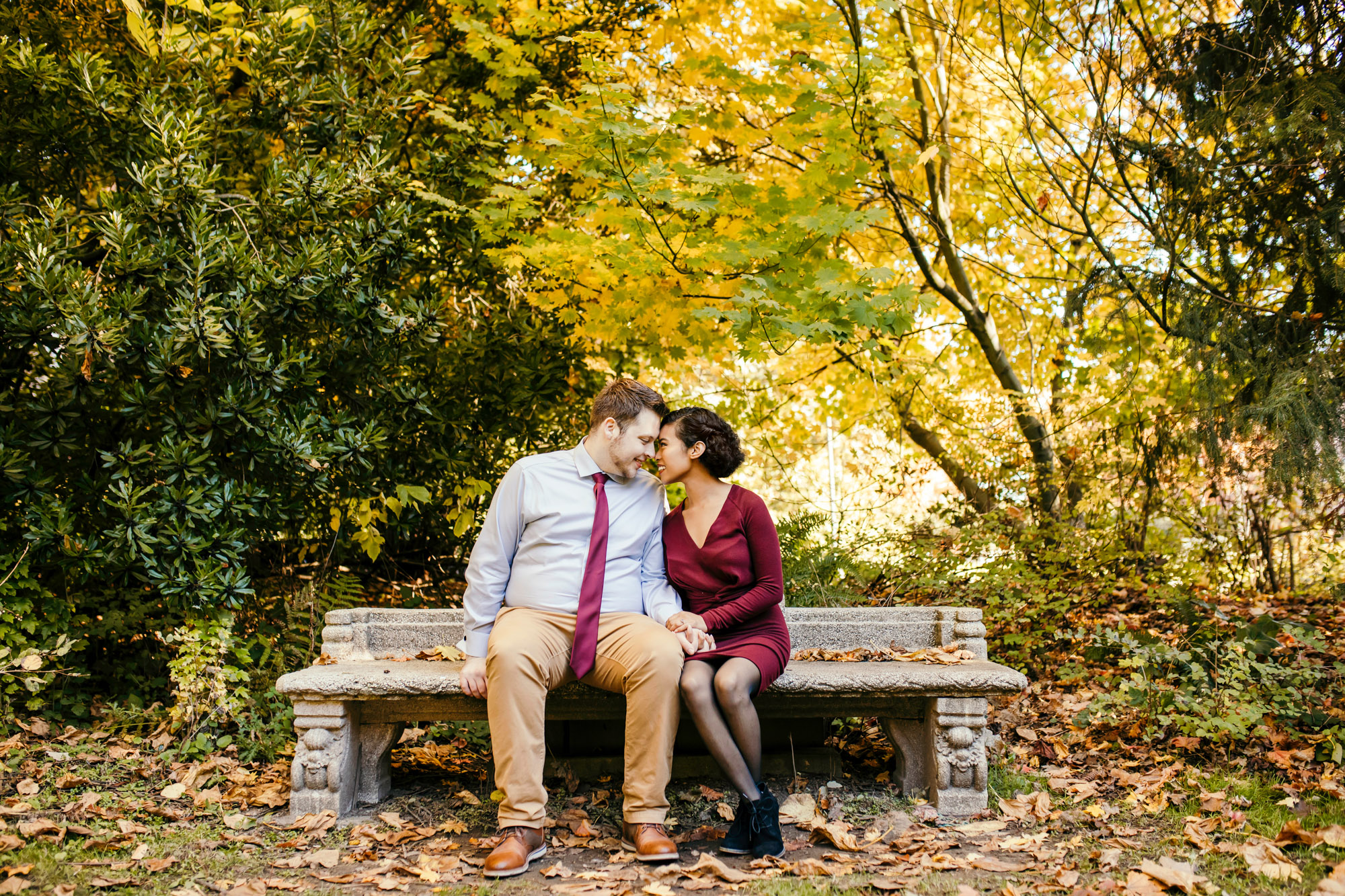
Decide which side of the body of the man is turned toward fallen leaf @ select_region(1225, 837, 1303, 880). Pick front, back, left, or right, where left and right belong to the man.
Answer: left

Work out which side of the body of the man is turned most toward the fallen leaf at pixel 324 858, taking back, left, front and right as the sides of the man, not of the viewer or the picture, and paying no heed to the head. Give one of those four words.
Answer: right

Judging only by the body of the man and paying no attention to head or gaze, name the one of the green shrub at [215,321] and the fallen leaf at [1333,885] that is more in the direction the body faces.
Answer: the fallen leaf

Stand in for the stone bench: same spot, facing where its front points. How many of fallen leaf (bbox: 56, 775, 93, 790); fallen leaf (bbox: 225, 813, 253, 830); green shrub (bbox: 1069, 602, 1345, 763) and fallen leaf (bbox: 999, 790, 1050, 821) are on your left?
2

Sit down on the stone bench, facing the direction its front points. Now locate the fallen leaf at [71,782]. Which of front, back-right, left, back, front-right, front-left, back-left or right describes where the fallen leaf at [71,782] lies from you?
right

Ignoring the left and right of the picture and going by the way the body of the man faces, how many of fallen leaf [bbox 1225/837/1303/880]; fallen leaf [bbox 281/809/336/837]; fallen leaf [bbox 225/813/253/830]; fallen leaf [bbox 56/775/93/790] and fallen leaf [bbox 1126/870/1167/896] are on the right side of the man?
3

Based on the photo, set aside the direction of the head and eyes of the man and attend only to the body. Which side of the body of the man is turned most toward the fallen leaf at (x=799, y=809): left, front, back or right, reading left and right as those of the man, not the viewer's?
left

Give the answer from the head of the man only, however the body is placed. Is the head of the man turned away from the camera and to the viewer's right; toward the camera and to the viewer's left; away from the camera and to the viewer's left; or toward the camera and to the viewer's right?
toward the camera and to the viewer's right

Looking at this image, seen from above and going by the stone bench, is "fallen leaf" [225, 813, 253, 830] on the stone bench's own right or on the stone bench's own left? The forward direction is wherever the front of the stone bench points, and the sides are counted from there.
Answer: on the stone bench's own right

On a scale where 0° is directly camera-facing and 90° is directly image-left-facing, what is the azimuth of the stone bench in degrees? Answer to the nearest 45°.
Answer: approximately 0°

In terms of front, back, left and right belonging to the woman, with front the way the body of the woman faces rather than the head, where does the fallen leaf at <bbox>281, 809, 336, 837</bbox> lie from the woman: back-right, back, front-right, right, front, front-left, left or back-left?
front-right

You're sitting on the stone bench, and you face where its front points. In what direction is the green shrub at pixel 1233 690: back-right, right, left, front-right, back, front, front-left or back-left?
left

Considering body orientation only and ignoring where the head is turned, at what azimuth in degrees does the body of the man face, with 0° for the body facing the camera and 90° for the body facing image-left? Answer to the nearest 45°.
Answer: approximately 0°
